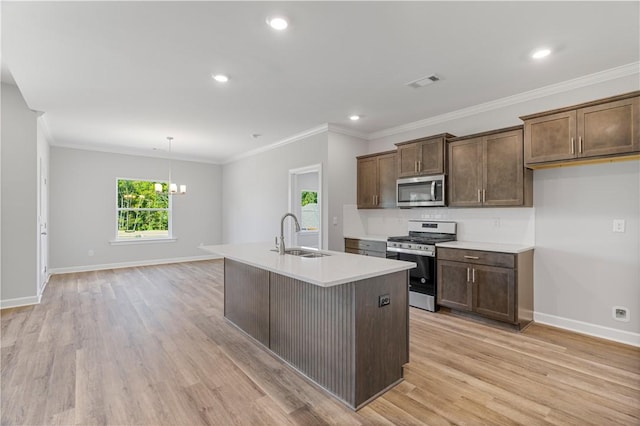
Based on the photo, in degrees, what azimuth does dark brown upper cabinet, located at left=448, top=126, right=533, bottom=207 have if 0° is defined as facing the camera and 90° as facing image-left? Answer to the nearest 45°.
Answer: approximately 45°

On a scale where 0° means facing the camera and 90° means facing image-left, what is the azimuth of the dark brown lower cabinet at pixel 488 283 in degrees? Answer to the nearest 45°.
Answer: approximately 45°

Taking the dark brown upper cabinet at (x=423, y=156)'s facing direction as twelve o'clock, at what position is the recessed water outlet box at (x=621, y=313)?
The recessed water outlet box is roughly at 8 o'clock from the dark brown upper cabinet.

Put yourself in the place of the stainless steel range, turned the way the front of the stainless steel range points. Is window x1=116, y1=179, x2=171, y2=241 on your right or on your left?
on your right

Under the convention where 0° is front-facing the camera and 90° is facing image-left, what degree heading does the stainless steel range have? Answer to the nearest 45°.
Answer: approximately 45°

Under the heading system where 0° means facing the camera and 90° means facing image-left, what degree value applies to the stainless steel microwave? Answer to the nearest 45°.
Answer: approximately 45°

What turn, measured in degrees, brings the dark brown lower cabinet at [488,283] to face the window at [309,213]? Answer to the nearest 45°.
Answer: approximately 90° to its right

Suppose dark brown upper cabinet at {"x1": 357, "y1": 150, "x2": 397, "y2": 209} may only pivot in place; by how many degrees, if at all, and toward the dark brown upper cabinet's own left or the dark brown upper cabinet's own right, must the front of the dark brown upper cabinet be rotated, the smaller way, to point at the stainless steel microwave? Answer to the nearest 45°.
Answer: approximately 90° to the dark brown upper cabinet's own left

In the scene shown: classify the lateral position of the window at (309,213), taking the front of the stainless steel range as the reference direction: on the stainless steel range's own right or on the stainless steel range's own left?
on the stainless steel range's own right

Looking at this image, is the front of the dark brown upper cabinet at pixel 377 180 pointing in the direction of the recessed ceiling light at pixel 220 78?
yes
